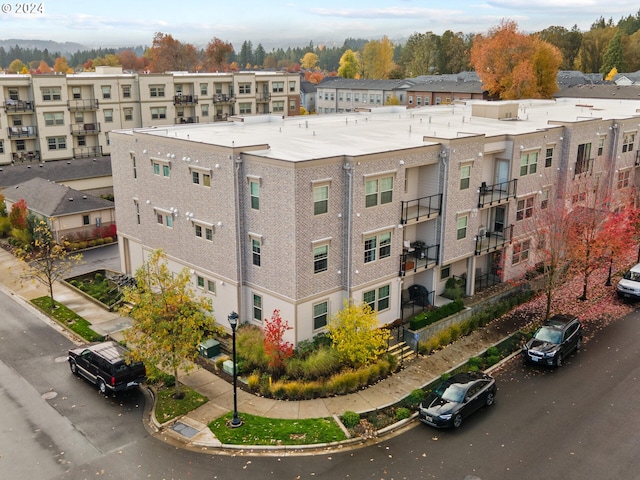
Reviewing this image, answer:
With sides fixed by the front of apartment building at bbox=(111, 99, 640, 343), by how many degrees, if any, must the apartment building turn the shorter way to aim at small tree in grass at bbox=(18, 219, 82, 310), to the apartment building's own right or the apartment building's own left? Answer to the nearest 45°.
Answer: approximately 135° to the apartment building's own right

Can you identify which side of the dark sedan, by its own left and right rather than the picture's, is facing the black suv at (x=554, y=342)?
back

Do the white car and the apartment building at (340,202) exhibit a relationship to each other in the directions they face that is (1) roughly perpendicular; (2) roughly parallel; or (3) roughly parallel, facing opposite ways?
roughly perpendicular

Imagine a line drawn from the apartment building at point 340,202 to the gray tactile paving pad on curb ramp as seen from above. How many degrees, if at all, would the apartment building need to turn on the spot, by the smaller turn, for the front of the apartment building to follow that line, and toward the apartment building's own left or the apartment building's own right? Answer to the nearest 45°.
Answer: approximately 90° to the apartment building's own right

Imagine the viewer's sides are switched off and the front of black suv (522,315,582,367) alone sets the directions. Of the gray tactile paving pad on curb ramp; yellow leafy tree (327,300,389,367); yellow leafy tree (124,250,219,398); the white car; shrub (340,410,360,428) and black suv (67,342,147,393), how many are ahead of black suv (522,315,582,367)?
5

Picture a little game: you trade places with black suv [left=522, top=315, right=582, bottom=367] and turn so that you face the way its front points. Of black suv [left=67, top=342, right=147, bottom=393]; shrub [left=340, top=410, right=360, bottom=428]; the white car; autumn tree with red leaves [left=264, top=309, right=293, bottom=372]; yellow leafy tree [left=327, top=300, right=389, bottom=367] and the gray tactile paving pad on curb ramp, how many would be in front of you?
5

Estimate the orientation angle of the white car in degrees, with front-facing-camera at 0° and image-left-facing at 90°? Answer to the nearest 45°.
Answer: approximately 45°

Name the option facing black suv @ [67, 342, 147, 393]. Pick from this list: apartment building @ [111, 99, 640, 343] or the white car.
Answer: the white car

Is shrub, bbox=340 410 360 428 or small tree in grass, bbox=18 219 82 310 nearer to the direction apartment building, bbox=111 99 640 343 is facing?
the shrub

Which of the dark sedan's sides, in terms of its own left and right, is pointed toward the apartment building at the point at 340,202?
right

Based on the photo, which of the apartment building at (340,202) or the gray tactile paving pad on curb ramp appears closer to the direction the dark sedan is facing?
the gray tactile paving pad on curb ramp
